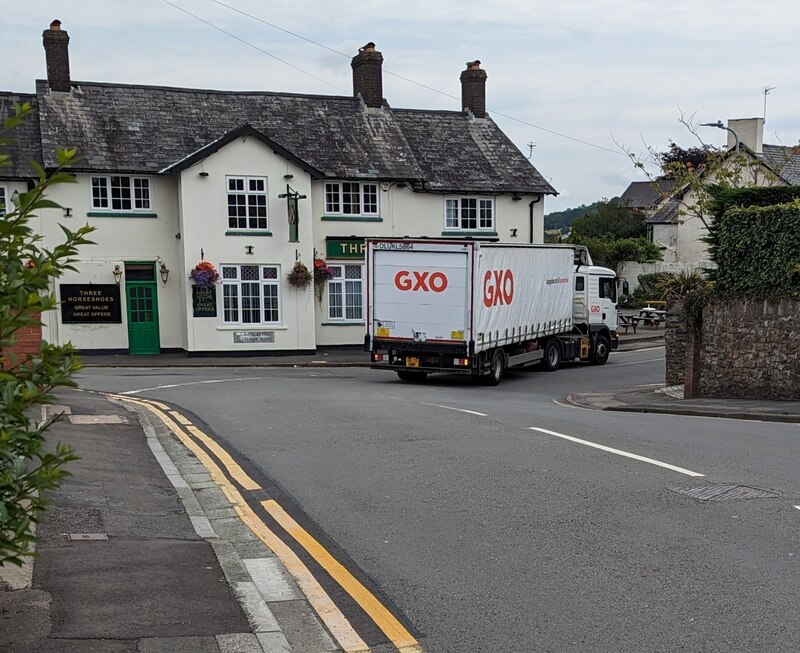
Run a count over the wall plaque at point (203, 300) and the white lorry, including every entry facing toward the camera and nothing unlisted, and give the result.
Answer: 1

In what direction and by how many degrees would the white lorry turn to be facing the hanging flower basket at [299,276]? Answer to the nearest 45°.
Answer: approximately 90° to its left

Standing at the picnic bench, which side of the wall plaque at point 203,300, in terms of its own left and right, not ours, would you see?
left

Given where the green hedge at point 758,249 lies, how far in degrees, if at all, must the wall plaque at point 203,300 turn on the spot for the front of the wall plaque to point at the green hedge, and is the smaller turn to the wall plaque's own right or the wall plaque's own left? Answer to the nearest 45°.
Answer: approximately 45° to the wall plaque's own left

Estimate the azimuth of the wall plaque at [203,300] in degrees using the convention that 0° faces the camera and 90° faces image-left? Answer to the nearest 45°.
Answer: approximately 0°

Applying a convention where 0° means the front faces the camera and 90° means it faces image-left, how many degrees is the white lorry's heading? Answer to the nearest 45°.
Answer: approximately 225°
